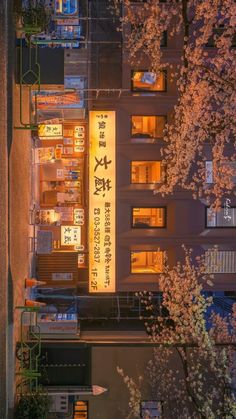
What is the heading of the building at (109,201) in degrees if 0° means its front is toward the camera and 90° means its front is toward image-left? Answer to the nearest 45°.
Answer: approximately 0°

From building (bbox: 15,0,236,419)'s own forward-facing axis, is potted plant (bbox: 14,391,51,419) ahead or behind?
ahead
